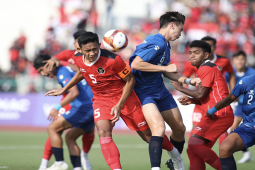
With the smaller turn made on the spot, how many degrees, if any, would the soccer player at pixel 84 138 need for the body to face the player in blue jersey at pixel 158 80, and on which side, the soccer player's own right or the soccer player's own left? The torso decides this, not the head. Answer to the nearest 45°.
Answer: approximately 90° to the soccer player's own left

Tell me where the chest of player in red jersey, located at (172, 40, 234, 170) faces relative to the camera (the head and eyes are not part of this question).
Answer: to the viewer's left

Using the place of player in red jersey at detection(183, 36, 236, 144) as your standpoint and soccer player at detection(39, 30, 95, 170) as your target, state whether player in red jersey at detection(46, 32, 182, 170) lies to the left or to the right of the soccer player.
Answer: left
